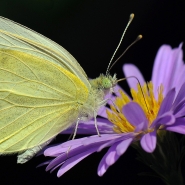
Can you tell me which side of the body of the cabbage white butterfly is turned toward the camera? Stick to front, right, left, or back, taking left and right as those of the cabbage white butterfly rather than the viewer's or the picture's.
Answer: right
